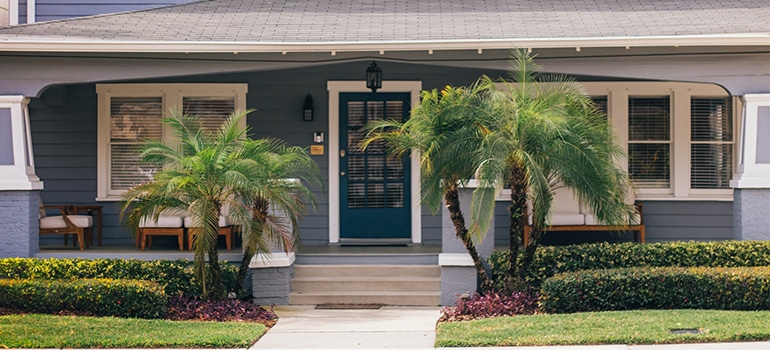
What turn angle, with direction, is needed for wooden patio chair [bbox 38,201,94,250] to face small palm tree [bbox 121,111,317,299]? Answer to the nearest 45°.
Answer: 0° — it already faces it

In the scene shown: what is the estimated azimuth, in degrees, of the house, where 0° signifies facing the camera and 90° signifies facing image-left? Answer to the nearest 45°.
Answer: approximately 0°
